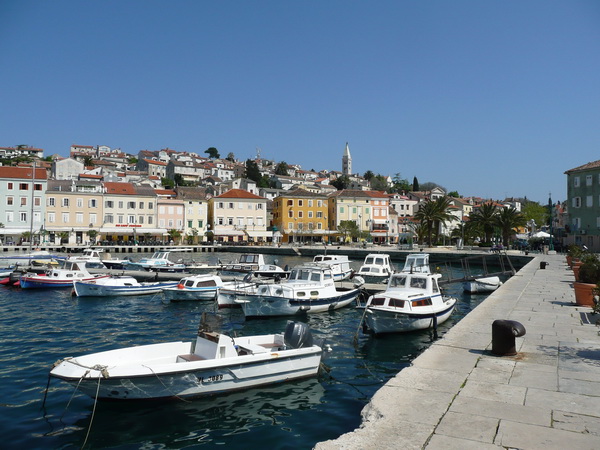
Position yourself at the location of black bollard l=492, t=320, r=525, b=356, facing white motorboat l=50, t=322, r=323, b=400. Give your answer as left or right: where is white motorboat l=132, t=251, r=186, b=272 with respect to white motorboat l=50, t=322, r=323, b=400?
right

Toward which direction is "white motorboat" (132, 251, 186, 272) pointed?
to the viewer's left
